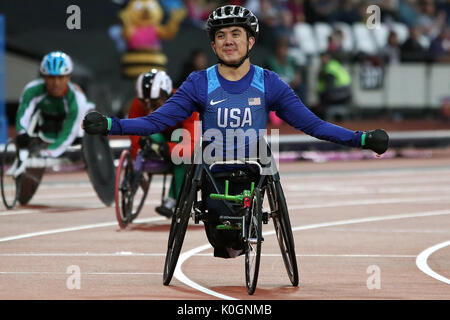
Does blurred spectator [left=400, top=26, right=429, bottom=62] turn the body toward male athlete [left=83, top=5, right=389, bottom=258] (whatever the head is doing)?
yes

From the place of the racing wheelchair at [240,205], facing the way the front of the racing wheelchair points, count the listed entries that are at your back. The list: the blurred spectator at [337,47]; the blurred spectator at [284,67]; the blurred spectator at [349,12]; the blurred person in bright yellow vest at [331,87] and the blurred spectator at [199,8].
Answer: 5

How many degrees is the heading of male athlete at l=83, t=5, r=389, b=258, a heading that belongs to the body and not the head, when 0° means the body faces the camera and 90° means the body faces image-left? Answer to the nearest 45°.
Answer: approximately 0°

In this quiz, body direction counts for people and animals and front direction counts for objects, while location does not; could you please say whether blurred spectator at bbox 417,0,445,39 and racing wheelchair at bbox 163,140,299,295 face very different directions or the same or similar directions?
same or similar directions

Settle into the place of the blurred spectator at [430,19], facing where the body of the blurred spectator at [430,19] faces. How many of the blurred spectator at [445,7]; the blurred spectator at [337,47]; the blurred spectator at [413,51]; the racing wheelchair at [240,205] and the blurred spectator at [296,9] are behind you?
1

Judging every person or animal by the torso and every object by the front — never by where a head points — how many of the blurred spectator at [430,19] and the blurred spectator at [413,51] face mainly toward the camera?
2

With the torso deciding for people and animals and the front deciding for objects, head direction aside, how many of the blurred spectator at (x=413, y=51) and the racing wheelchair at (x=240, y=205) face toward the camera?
2

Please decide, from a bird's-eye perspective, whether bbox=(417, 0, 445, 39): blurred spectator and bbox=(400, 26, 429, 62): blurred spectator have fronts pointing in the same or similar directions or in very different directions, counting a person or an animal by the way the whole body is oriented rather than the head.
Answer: same or similar directions

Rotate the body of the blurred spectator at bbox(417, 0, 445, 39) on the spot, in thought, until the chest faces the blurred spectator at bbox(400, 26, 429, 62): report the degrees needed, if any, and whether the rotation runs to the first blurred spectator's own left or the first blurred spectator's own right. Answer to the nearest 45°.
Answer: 0° — they already face them

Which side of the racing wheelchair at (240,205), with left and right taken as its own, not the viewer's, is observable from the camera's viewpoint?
front

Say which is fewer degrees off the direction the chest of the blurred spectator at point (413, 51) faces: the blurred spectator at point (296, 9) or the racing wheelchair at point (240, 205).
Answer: the racing wheelchair

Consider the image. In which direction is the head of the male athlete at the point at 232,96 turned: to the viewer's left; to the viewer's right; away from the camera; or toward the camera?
toward the camera

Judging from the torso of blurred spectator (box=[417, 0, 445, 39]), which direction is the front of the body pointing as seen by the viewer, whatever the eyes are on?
toward the camera
